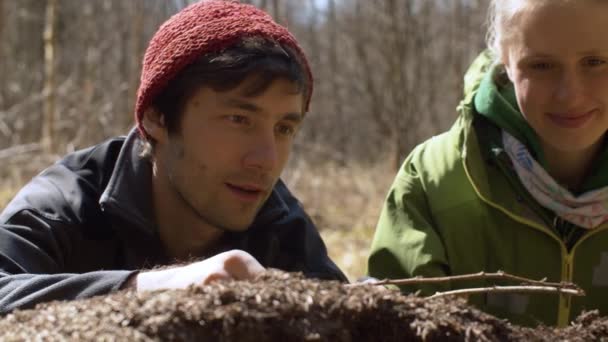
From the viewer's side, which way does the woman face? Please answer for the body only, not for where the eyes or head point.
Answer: toward the camera

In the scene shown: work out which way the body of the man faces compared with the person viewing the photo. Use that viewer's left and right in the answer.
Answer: facing the viewer and to the right of the viewer

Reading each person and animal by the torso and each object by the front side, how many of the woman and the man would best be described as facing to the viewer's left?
0

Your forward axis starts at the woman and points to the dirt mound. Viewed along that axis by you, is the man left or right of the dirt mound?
right

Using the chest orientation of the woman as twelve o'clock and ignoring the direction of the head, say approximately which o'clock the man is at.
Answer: The man is roughly at 2 o'clock from the woman.

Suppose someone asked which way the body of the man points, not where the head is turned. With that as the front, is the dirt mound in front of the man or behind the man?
in front

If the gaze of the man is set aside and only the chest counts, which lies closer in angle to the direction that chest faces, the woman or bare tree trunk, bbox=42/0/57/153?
the woman

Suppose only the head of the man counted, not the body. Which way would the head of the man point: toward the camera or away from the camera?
toward the camera

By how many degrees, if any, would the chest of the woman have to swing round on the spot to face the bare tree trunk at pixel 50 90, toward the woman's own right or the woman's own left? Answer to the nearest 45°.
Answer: approximately 135° to the woman's own right

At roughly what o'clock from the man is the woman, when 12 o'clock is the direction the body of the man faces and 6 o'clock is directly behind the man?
The woman is roughly at 10 o'clock from the man.

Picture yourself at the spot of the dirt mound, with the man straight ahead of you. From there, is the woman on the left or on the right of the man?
right

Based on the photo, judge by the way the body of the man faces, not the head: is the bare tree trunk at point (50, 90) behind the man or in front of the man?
behind
